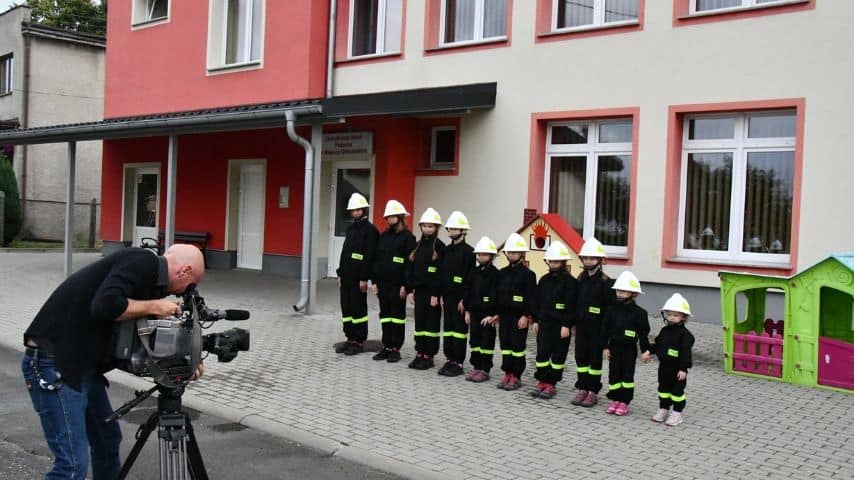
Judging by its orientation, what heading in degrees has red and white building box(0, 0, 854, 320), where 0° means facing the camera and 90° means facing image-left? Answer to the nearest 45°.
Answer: approximately 45°

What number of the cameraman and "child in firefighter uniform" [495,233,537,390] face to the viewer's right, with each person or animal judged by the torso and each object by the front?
1

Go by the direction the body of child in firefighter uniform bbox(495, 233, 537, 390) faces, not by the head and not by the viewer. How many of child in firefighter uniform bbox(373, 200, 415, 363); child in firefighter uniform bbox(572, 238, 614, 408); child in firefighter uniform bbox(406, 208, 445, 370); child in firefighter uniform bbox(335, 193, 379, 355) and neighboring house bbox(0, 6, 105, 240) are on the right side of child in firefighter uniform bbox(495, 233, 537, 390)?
4

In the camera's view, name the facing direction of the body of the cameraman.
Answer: to the viewer's right

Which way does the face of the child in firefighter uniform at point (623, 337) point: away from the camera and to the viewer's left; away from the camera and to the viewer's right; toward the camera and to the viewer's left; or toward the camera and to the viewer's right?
toward the camera and to the viewer's left

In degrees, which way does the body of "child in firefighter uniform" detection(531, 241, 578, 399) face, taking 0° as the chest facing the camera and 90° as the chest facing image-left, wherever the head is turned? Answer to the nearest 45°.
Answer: approximately 45°

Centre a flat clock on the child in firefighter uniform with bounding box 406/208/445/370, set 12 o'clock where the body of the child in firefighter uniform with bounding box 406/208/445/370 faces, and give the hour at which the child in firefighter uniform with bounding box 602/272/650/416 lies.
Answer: the child in firefighter uniform with bounding box 602/272/650/416 is roughly at 9 o'clock from the child in firefighter uniform with bounding box 406/208/445/370.

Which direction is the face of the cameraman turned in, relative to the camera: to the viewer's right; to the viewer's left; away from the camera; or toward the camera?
to the viewer's right

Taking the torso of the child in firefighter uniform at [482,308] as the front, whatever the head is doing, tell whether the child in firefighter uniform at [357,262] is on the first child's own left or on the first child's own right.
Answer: on the first child's own right

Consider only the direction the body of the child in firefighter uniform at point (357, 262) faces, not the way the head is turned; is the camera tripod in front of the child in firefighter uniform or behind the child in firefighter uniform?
in front

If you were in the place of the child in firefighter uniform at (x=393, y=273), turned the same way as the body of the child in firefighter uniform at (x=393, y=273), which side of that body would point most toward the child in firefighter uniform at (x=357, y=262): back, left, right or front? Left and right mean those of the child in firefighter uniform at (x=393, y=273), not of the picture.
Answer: right

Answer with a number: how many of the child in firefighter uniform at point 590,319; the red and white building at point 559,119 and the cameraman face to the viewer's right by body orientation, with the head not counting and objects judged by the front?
1
